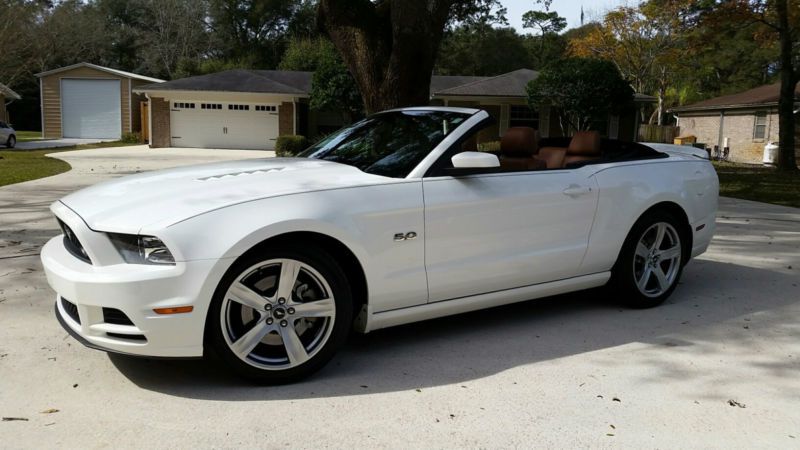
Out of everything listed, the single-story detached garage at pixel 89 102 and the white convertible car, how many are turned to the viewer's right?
0

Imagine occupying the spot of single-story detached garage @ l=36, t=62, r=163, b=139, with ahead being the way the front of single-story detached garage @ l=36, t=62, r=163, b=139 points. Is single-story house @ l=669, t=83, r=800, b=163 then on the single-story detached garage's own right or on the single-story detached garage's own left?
on the single-story detached garage's own left

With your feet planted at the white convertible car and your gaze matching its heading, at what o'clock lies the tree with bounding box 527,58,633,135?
The tree is roughly at 5 o'clock from the white convertible car.

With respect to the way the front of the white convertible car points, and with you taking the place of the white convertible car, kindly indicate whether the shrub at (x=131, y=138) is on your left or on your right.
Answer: on your right

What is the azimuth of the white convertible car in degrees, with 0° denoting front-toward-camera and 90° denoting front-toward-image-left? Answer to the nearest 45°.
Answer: approximately 45°

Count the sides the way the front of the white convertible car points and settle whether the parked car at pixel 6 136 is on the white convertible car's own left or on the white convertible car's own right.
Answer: on the white convertible car's own right

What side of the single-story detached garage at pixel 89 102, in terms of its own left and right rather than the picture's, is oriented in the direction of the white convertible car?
front

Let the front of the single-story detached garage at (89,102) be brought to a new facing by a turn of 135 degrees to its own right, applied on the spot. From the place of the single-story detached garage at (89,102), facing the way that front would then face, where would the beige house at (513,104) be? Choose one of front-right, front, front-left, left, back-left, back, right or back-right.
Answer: back

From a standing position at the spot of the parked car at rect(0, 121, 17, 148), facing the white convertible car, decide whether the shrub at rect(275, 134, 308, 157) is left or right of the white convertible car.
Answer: left

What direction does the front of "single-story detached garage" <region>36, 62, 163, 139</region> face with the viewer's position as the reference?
facing the viewer

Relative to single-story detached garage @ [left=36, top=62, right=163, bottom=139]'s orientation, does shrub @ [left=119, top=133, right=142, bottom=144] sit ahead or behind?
ahead
